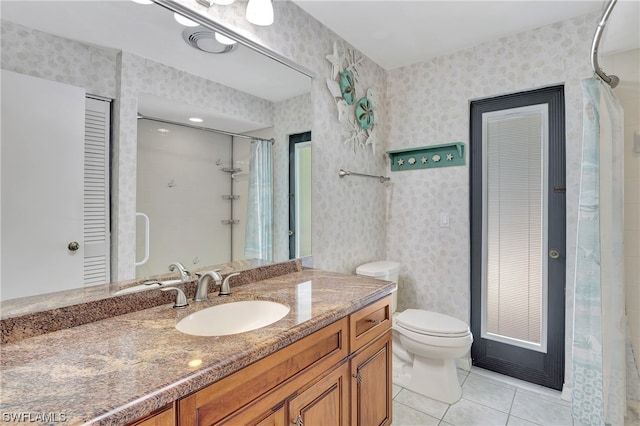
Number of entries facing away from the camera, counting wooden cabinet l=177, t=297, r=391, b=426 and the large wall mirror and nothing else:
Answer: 0

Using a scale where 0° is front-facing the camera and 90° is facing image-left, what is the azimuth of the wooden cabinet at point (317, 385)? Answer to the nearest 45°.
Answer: approximately 315°

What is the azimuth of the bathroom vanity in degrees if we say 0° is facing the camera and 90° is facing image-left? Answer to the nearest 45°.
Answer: approximately 315°

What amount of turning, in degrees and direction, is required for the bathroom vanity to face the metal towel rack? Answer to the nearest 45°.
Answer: approximately 90° to its left

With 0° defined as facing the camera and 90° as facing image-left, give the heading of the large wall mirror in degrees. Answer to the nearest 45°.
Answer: approximately 315°

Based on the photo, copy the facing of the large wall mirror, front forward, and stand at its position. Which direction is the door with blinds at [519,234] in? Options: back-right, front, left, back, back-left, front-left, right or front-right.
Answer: front-left

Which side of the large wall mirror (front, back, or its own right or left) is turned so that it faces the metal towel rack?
left

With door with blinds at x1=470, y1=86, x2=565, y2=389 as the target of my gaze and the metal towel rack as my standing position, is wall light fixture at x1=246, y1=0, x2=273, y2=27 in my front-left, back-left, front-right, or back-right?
back-right
